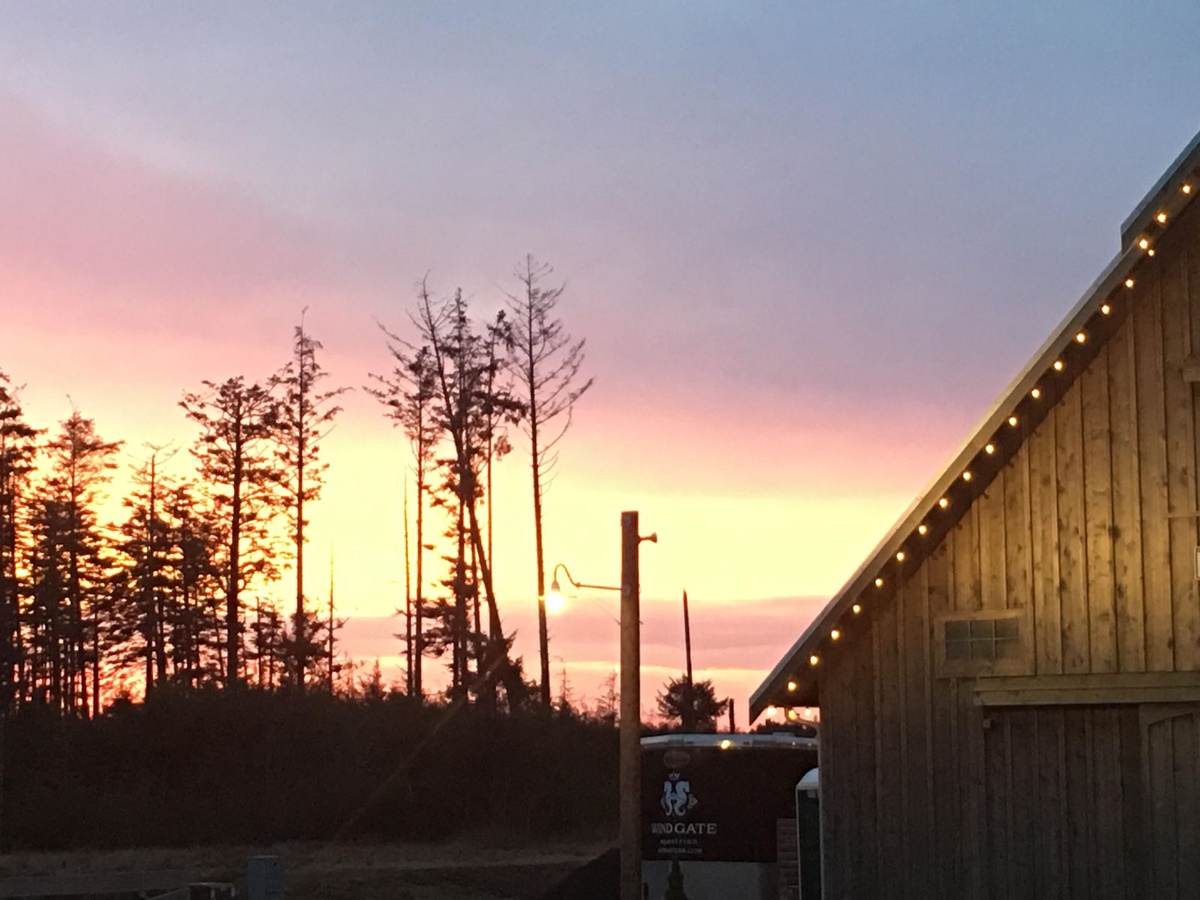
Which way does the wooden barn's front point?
toward the camera
